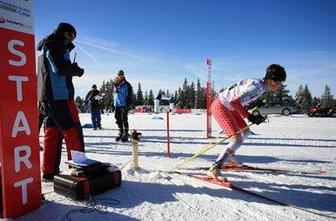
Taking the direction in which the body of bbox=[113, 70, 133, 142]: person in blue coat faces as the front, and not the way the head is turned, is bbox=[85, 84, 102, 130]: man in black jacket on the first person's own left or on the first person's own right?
on the first person's own right

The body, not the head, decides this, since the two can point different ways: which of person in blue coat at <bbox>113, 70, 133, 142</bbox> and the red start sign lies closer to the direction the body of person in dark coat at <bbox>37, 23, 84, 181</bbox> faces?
the person in blue coat

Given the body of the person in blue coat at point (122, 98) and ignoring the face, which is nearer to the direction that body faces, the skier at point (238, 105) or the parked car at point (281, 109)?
the skier

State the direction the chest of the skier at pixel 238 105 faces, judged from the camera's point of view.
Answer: to the viewer's right

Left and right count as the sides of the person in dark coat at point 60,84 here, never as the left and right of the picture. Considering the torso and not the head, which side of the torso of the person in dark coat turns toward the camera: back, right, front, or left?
right

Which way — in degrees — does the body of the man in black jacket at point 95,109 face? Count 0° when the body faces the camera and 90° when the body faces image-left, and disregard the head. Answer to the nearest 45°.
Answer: approximately 315°

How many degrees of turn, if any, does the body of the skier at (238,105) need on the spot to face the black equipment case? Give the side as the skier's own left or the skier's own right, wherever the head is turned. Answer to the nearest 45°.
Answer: approximately 135° to the skier's own right

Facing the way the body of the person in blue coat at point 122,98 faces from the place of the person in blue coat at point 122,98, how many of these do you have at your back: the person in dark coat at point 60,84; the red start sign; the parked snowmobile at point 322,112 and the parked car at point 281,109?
2

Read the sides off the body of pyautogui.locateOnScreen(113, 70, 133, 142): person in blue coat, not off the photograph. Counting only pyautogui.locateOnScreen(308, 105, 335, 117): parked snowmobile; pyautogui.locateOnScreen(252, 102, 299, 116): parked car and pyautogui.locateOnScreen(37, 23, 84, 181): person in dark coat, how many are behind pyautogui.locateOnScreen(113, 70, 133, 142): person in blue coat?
2

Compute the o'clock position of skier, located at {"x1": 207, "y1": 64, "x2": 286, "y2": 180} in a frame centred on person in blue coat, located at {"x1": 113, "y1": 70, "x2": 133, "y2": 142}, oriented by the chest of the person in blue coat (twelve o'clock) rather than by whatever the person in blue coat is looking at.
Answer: The skier is roughly at 10 o'clock from the person in blue coat.

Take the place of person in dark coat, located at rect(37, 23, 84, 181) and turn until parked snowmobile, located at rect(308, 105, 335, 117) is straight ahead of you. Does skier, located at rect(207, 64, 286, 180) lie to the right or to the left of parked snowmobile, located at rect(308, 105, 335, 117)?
right
